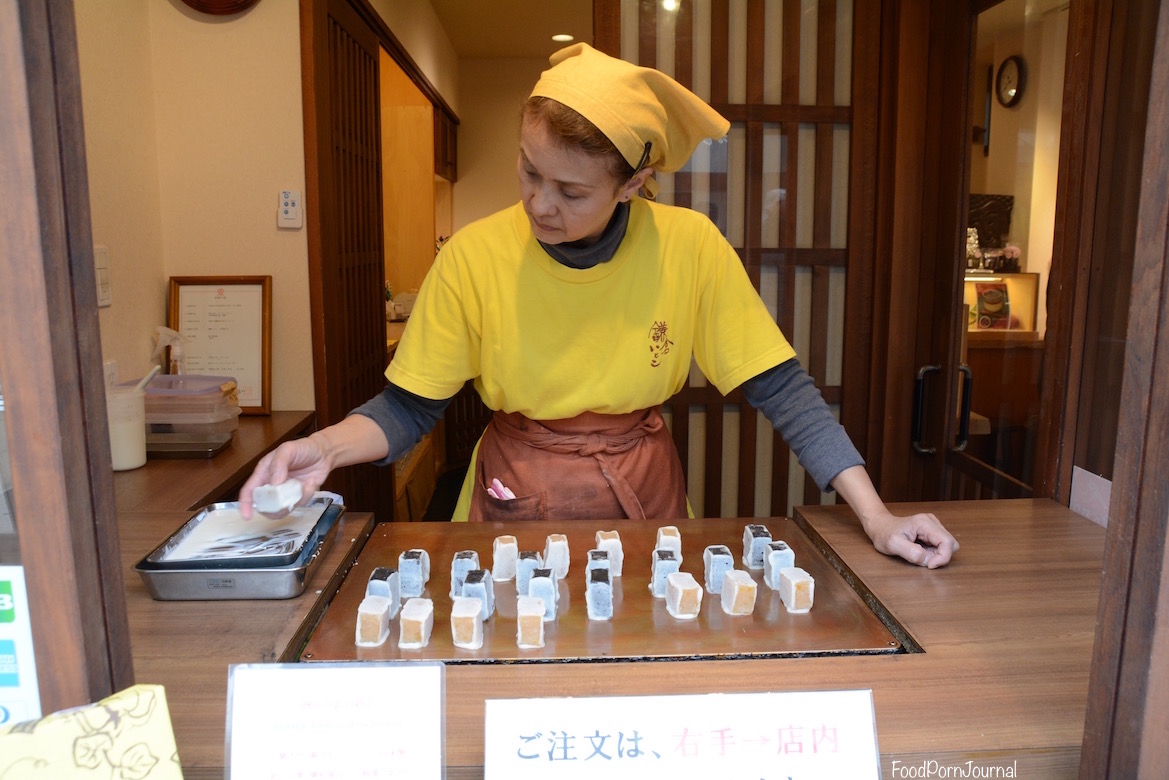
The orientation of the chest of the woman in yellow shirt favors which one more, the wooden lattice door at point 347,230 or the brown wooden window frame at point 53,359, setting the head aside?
the brown wooden window frame

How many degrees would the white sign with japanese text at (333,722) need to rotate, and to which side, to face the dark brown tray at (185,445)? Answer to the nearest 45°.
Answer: approximately 180°

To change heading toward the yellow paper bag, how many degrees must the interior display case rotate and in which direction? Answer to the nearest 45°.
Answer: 0° — it already faces it

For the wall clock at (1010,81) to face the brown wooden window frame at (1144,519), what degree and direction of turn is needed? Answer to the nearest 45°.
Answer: approximately 45° to its left

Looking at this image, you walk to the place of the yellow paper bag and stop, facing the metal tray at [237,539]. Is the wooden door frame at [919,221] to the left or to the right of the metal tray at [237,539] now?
right

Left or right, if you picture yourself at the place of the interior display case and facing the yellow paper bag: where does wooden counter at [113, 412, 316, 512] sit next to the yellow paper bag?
right

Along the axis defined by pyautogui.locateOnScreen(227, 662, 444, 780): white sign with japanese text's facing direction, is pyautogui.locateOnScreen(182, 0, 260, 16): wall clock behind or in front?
behind

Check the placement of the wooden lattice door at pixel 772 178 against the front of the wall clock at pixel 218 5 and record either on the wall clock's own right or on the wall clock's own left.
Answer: on the wall clock's own left

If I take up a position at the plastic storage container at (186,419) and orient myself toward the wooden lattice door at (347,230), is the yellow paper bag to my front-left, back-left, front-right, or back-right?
back-right
